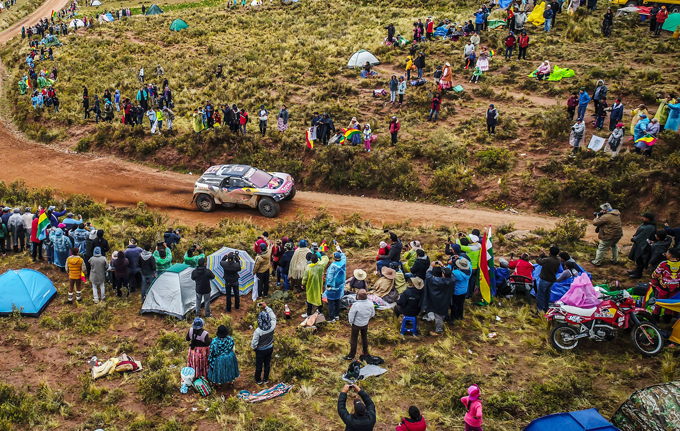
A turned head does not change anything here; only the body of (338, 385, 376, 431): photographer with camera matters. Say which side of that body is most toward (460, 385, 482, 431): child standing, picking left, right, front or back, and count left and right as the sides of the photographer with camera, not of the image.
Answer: right

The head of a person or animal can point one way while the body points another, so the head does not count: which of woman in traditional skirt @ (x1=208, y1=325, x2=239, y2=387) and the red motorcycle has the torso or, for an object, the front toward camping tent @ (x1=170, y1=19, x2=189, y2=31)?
the woman in traditional skirt

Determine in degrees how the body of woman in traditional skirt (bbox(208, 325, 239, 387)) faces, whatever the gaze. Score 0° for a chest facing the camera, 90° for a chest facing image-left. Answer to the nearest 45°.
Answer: approximately 180°

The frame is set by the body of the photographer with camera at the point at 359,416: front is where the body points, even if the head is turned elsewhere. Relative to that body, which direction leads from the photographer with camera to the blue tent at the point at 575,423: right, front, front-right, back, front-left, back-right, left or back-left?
right

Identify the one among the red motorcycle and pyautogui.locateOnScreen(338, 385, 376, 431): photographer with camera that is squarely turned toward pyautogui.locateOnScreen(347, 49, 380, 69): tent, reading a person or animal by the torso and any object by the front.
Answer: the photographer with camera

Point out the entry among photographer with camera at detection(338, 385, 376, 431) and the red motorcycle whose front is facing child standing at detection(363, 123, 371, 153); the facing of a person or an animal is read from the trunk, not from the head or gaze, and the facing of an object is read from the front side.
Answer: the photographer with camera

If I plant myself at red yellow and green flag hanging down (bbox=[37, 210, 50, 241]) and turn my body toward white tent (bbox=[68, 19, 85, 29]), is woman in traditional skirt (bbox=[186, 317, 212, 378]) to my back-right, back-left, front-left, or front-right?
back-right

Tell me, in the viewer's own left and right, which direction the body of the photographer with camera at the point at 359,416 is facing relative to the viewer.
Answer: facing away from the viewer
